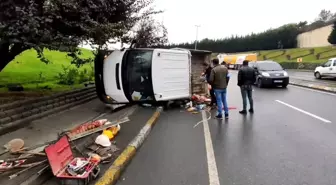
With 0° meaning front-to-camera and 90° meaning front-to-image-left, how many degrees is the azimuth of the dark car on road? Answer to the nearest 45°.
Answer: approximately 315°

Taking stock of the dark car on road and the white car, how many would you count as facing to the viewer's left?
1

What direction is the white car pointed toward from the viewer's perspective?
to the viewer's left

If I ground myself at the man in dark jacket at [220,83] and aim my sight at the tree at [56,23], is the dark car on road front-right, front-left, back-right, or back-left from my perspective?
back-right

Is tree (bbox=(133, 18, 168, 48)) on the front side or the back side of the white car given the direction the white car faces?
on the front side

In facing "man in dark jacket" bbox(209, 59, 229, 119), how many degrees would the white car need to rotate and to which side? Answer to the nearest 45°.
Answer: approximately 90° to its left

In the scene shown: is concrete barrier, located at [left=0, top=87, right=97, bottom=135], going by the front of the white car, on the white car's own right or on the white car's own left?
on the white car's own left

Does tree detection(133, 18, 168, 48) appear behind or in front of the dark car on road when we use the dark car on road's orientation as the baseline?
behind

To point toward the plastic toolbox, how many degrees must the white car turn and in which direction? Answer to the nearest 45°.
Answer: approximately 90° to its left
